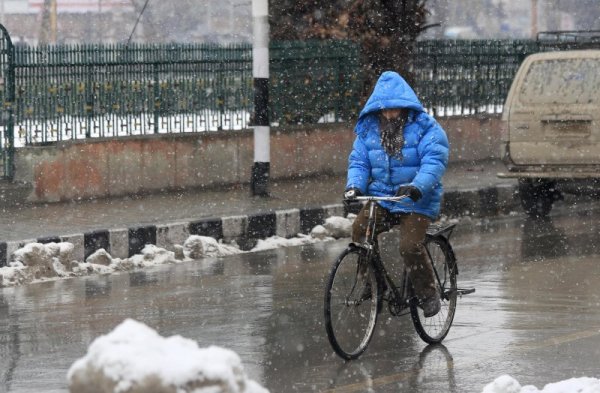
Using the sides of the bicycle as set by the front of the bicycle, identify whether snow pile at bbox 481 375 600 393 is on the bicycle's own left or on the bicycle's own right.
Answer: on the bicycle's own left

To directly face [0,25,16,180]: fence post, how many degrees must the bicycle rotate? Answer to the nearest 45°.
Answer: approximately 90° to its right

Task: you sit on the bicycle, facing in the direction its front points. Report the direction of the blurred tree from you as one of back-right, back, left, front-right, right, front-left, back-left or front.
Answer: back-right

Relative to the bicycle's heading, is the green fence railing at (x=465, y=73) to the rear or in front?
to the rear

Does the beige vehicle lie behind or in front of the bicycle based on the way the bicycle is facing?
behind

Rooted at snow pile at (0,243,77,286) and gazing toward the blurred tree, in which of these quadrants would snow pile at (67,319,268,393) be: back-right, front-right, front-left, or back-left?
back-right

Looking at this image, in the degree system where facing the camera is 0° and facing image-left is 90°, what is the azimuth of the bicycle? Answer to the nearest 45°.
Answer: approximately 45°

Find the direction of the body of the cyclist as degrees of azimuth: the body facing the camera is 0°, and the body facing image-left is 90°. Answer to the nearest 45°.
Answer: approximately 45°

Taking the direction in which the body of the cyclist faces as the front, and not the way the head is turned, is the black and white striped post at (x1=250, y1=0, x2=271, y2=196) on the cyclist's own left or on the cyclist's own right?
on the cyclist's own right

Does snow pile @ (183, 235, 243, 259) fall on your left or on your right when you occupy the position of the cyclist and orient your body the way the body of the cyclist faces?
on your right
